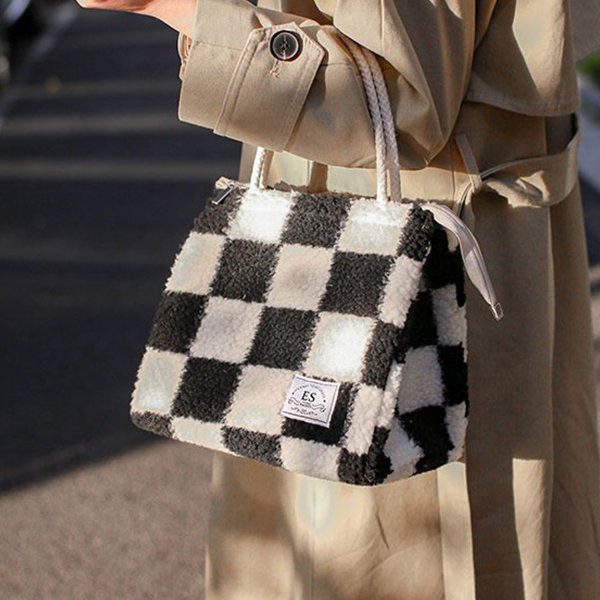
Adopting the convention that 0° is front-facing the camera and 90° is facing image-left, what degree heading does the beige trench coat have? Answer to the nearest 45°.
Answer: approximately 90°
